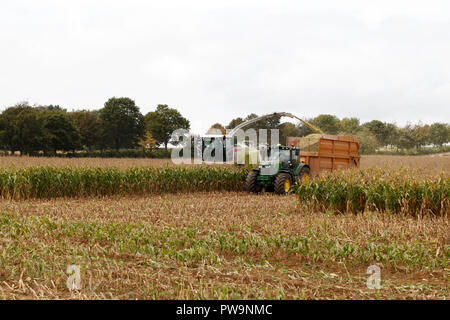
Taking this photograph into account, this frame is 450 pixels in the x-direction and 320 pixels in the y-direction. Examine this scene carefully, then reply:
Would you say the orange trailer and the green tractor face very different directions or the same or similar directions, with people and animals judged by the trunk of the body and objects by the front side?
same or similar directions

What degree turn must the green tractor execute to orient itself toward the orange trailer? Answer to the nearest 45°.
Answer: approximately 180°

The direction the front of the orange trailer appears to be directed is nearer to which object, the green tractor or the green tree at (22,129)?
the green tractor

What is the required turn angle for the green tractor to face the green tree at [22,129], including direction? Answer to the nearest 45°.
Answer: approximately 90° to its right

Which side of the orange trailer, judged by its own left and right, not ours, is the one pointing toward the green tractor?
front

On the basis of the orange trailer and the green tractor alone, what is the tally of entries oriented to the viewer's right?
0

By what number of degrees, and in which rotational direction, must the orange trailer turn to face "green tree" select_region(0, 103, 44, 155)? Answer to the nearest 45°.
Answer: approximately 90° to its right

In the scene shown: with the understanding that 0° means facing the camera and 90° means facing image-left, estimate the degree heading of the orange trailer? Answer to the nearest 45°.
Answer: approximately 45°

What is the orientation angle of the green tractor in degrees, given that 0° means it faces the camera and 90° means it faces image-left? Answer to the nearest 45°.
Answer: approximately 45°
